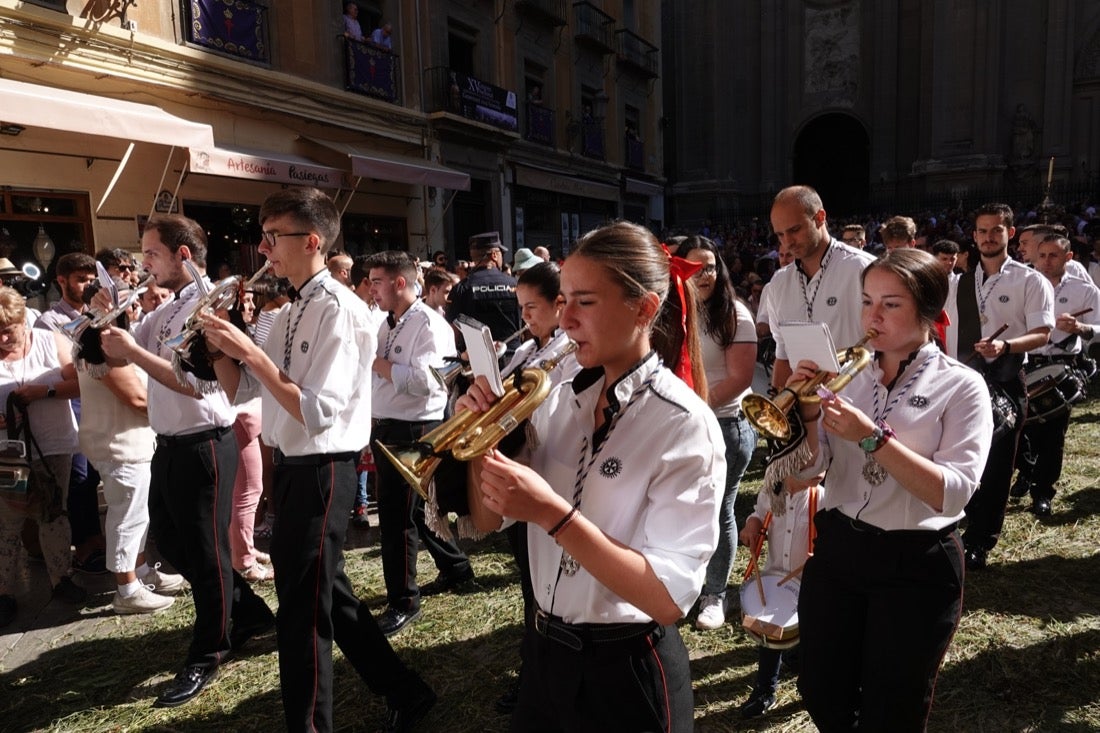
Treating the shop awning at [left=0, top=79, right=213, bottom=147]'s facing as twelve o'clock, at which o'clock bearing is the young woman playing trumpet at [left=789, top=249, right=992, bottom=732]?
The young woman playing trumpet is roughly at 1 o'clock from the shop awning.

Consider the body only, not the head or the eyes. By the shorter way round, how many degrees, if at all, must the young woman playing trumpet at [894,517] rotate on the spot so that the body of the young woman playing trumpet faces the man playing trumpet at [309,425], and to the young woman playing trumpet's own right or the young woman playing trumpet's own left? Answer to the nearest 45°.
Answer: approximately 45° to the young woman playing trumpet's own right

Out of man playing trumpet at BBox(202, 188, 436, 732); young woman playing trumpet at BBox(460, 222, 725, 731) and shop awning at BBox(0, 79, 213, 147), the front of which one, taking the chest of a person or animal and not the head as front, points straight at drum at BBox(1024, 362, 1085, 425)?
the shop awning

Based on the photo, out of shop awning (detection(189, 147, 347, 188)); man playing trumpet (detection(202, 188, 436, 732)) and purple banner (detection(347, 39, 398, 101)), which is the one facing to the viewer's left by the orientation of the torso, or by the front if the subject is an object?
the man playing trumpet

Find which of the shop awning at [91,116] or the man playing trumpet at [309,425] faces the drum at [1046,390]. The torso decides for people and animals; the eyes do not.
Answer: the shop awning

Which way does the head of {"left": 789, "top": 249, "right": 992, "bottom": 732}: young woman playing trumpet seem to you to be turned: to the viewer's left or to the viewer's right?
to the viewer's left

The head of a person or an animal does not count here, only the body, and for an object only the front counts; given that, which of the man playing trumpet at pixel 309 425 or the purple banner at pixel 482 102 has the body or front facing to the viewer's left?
the man playing trumpet

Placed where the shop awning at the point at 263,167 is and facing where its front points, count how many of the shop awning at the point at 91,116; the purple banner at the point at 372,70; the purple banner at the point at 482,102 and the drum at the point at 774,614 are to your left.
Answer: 2

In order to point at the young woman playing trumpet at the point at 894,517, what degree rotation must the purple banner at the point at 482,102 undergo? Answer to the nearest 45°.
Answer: approximately 45° to its right

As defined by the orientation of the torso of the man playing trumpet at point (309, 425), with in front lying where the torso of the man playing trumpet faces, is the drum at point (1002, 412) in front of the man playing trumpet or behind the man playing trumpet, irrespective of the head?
behind

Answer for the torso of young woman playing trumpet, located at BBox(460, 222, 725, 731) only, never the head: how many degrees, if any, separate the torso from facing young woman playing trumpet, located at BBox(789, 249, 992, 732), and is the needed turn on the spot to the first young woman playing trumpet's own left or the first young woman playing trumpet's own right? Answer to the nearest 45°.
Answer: approximately 180°

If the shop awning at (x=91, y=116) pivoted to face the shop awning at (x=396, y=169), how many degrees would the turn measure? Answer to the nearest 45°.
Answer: approximately 90° to its left

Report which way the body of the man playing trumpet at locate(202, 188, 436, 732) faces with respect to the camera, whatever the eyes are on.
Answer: to the viewer's left

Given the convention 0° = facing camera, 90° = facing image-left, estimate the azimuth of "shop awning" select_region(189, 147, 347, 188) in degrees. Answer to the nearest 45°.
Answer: approximately 315°

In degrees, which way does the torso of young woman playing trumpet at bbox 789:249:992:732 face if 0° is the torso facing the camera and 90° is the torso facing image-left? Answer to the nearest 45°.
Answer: approximately 45°
